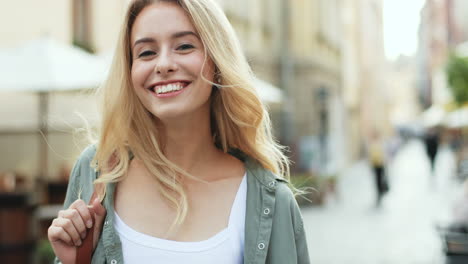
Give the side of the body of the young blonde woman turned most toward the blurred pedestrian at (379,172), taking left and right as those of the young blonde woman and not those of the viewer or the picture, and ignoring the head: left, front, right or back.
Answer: back

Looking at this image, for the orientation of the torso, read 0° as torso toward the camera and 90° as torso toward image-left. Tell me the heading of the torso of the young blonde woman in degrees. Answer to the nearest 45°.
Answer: approximately 0°

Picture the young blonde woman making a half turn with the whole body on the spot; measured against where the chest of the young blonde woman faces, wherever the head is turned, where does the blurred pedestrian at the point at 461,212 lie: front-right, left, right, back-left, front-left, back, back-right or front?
front-right

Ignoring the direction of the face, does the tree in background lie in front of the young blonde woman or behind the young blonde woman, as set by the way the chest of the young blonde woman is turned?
behind

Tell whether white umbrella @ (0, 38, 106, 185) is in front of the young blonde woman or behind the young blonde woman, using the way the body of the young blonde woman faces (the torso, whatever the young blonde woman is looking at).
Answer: behind
